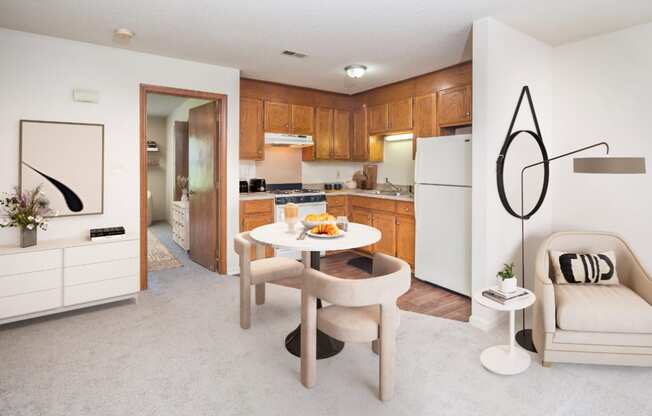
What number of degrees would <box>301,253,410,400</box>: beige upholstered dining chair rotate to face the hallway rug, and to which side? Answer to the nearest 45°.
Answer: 0° — it already faces it

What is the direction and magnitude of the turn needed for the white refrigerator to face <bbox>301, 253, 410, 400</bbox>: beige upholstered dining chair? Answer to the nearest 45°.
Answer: approximately 45° to its left

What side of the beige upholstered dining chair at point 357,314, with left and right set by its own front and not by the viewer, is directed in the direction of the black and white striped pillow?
right

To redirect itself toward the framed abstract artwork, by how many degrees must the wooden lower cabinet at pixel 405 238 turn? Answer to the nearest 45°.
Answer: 0° — it already faces it

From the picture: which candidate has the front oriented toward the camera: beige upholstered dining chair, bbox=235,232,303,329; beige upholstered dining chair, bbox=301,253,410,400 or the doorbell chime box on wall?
the doorbell chime box on wall

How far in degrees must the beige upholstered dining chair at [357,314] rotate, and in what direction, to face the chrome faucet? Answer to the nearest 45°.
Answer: approximately 45° to its right

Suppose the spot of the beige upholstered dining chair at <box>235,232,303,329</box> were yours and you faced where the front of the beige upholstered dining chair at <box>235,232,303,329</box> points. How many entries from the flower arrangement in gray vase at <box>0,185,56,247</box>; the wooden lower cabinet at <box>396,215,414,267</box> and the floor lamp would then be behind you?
1

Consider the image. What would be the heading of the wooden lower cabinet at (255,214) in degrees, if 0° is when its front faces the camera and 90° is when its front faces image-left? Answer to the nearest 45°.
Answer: approximately 315°

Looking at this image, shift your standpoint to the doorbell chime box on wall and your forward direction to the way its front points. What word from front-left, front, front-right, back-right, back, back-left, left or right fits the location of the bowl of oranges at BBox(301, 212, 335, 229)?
front-left

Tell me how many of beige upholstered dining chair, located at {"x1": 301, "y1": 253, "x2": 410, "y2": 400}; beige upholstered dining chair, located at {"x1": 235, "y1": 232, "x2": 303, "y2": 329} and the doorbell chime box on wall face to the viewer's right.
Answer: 1

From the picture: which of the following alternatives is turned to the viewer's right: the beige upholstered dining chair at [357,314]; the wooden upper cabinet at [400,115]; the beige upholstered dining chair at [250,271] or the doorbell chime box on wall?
the beige upholstered dining chair at [250,271]

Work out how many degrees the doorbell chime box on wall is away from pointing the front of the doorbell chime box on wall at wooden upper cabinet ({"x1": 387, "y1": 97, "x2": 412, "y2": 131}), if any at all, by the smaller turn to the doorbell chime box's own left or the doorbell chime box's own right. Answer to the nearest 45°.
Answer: approximately 90° to the doorbell chime box's own left

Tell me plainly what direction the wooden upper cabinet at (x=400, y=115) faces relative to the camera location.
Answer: facing the viewer and to the left of the viewer
